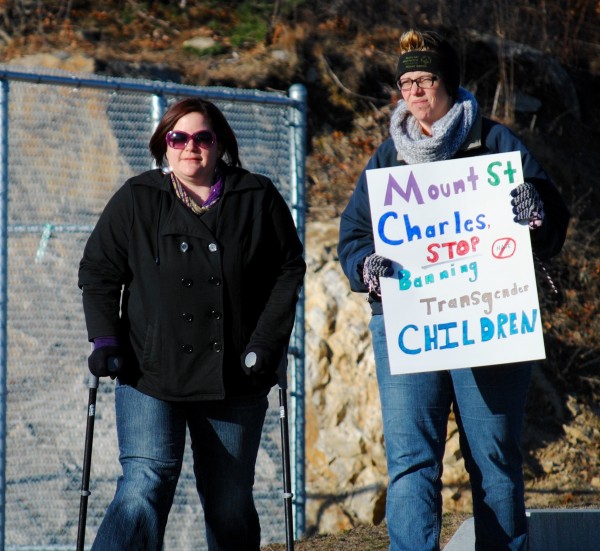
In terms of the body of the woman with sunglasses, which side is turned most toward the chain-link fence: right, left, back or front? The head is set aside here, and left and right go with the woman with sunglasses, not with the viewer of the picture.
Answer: back

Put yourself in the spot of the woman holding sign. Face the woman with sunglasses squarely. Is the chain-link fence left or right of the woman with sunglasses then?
right

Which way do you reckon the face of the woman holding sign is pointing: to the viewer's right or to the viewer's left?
to the viewer's left

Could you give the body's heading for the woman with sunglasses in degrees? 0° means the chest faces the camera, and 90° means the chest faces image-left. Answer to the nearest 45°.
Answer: approximately 0°

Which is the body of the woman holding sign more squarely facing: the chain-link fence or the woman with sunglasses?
the woman with sunglasses

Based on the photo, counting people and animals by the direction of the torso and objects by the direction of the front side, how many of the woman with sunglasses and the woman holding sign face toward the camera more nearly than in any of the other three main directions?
2

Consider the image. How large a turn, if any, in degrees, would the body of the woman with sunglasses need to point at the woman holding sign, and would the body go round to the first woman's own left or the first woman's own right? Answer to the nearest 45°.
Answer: approximately 90° to the first woman's own left
